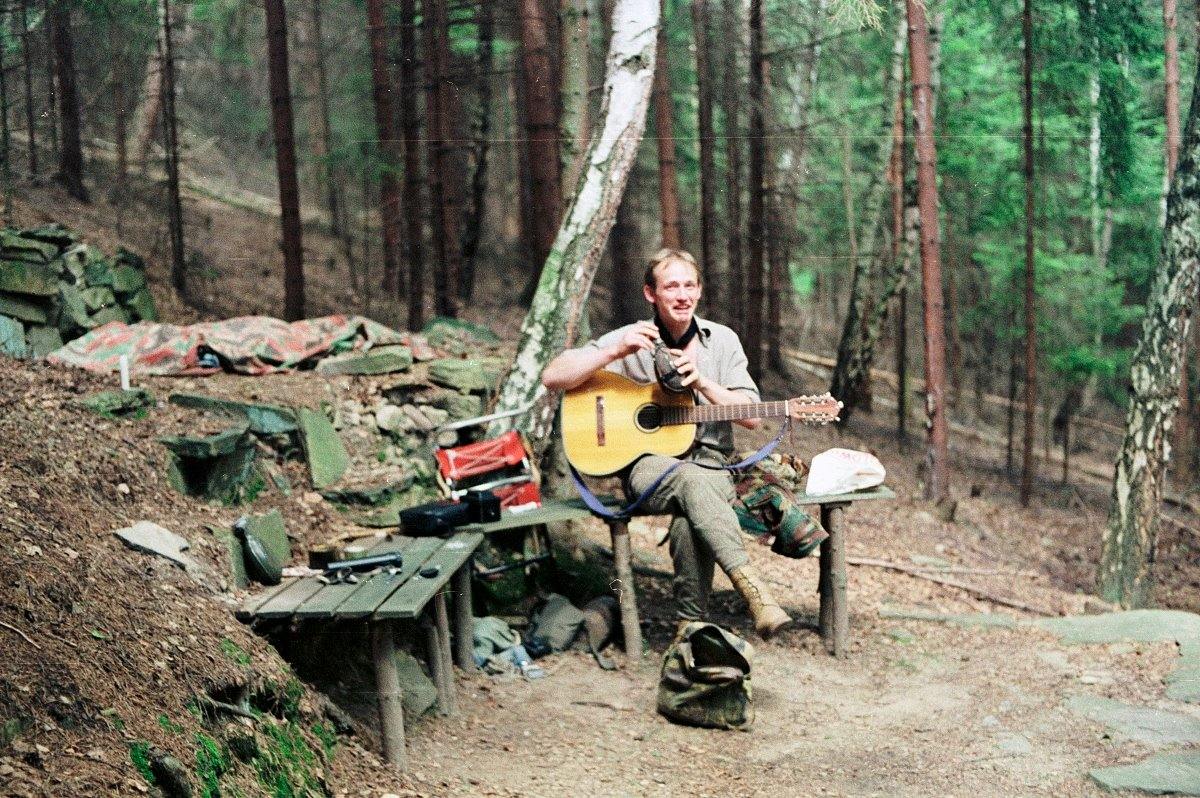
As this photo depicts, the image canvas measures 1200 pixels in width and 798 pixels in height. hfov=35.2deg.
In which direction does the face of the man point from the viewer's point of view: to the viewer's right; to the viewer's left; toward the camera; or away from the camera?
toward the camera

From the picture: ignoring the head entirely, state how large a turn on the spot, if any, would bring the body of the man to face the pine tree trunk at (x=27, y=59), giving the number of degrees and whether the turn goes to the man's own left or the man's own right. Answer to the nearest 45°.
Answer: approximately 135° to the man's own right

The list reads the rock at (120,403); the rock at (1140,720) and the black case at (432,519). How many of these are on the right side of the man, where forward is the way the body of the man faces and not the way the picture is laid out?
2

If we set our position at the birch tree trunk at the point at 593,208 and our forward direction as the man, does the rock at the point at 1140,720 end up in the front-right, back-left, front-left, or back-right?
front-left

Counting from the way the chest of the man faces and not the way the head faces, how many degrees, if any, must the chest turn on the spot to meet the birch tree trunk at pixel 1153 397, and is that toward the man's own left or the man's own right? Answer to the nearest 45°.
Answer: approximately 135° to the man's own left

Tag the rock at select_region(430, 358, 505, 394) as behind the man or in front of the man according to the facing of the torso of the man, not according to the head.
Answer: behind

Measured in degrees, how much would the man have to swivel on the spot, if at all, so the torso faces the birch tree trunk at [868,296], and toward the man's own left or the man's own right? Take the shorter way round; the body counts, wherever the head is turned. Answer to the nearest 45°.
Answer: approximately 180°

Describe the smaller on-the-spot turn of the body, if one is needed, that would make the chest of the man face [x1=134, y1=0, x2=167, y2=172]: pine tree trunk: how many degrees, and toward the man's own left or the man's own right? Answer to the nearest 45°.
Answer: approximately 135° to the man's own right

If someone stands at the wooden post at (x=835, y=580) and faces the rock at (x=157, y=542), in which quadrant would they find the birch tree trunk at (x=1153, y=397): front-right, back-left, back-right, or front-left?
back-right

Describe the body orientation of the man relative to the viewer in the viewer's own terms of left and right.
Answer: facing the viewer

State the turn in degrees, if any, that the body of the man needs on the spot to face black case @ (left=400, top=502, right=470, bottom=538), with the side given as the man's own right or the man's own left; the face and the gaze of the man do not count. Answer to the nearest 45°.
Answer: approximately 90° to the man's own right
